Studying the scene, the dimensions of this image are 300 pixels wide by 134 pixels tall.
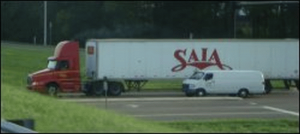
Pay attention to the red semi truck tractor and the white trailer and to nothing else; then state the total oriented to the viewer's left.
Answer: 2

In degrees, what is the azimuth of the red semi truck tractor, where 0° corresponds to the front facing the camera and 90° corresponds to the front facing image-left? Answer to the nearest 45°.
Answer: approximately 90°

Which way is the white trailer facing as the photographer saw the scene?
facing to the left of the viewer

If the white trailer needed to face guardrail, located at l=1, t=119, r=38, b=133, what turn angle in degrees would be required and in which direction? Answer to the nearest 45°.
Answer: approximately 90° to its left
